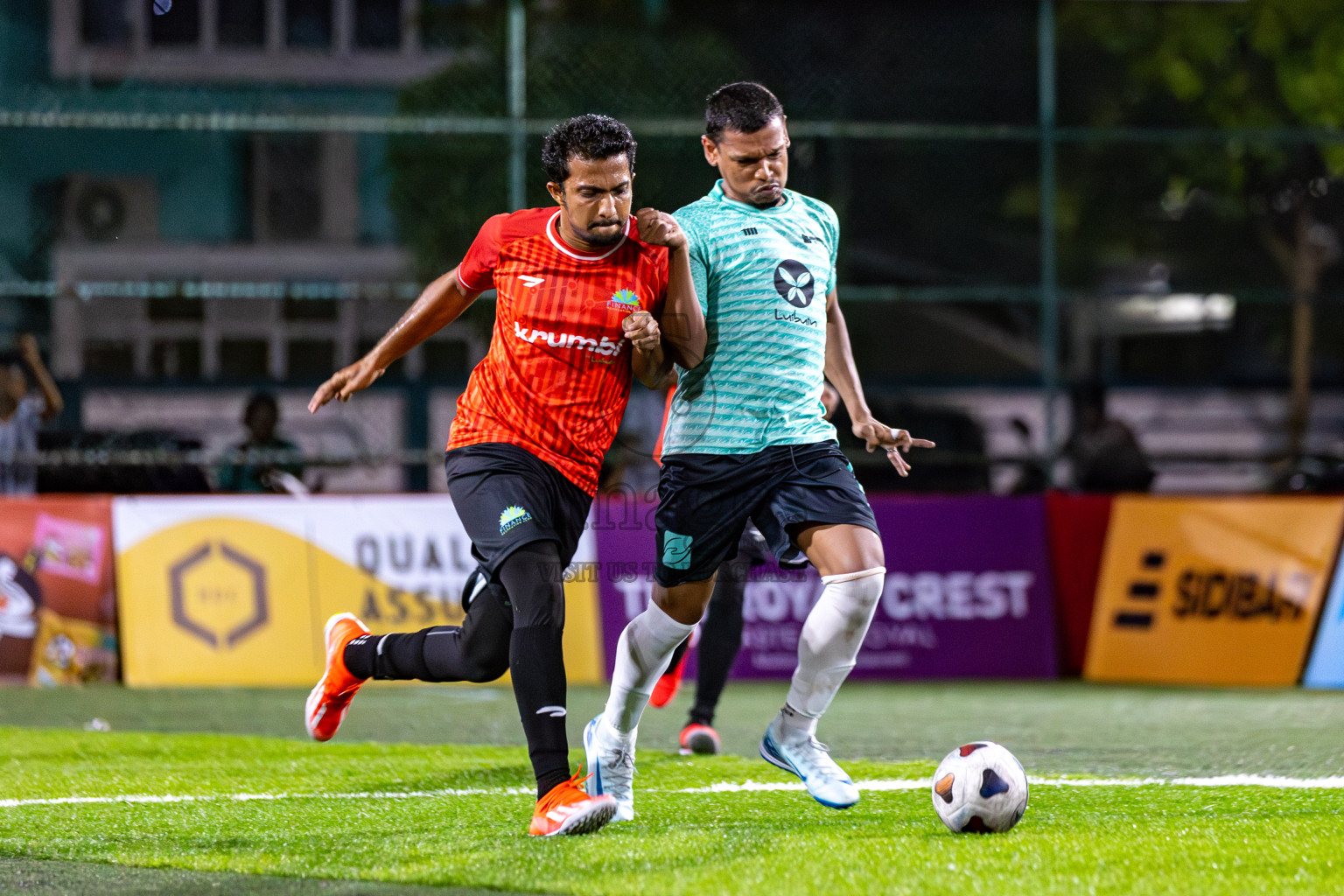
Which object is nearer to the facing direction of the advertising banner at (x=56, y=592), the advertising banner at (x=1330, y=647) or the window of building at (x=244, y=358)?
the advertising banner

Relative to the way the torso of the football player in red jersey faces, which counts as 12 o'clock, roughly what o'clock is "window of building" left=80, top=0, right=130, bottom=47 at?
The window of building is roughly at 7 o'clock from the football player in red jersey.

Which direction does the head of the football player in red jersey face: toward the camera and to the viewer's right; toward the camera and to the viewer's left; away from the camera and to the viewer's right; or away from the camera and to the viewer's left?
toward the camera and to the viewer's right

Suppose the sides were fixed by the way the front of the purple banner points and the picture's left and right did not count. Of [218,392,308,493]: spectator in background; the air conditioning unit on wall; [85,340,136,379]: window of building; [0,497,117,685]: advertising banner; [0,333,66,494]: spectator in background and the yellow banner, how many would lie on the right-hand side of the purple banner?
6

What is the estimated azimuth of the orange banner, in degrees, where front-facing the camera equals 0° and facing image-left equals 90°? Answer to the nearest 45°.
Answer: approximately 0°

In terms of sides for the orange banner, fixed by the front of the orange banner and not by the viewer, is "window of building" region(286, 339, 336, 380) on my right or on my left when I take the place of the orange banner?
on my right

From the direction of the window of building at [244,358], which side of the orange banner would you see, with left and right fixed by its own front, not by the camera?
back

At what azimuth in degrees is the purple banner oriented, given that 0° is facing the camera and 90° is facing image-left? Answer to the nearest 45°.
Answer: approximately 0°

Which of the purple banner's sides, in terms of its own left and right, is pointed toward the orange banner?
left

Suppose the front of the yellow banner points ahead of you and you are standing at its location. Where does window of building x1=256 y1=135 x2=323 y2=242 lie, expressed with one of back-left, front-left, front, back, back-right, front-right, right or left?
back
